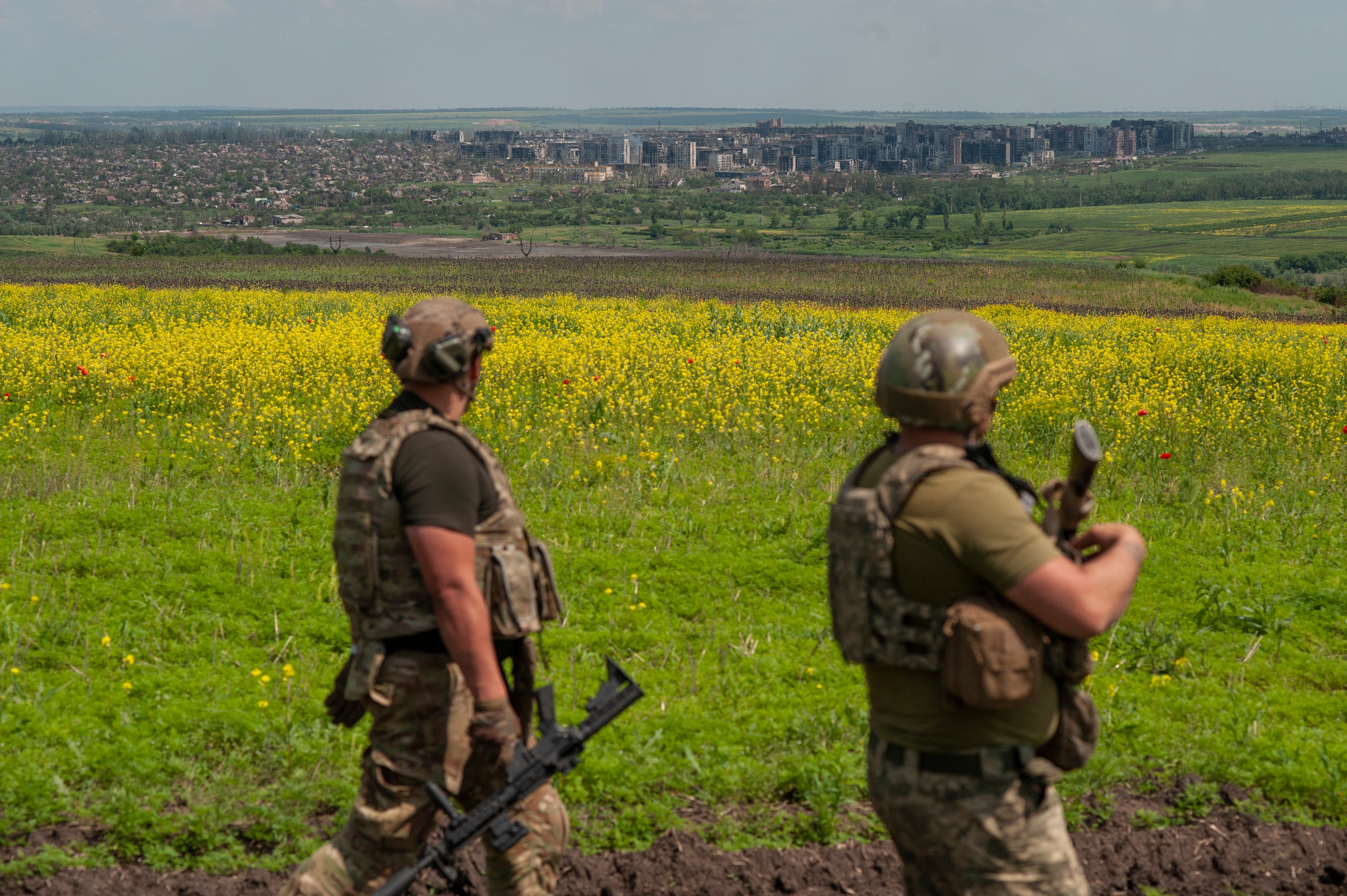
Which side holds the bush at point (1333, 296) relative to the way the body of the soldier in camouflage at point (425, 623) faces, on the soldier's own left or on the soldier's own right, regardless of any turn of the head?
on the soldier's own left

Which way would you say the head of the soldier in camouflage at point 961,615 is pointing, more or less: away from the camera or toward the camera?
away from the camera

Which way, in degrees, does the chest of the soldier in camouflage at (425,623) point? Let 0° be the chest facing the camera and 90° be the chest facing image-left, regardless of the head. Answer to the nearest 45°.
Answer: approximately 270°

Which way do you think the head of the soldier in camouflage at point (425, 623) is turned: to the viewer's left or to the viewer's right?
to the viewer's right

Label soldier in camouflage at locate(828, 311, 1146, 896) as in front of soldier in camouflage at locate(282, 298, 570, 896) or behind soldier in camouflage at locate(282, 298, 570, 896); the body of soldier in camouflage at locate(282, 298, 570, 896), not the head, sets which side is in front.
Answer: in front
